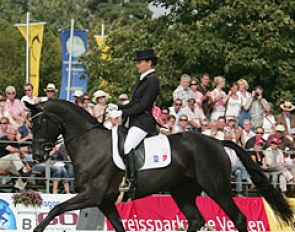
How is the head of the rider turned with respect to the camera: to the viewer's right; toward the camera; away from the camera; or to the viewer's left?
to the viewer's left

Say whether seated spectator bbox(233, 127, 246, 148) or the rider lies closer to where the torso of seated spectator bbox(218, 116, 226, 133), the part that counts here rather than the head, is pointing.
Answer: the rider

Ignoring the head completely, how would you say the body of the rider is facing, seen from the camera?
to the viewer's left

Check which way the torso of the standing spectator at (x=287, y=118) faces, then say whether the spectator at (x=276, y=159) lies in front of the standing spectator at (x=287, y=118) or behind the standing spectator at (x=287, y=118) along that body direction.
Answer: in front

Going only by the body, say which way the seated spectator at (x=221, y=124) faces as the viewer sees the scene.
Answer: toward the camera

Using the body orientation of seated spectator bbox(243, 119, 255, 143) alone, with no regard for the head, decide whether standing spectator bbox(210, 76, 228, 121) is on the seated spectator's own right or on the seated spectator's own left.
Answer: on the seated spectator's own right

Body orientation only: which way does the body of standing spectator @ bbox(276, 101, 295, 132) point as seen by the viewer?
toward the camera

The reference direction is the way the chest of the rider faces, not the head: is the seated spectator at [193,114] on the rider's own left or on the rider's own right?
on the rider's own right
